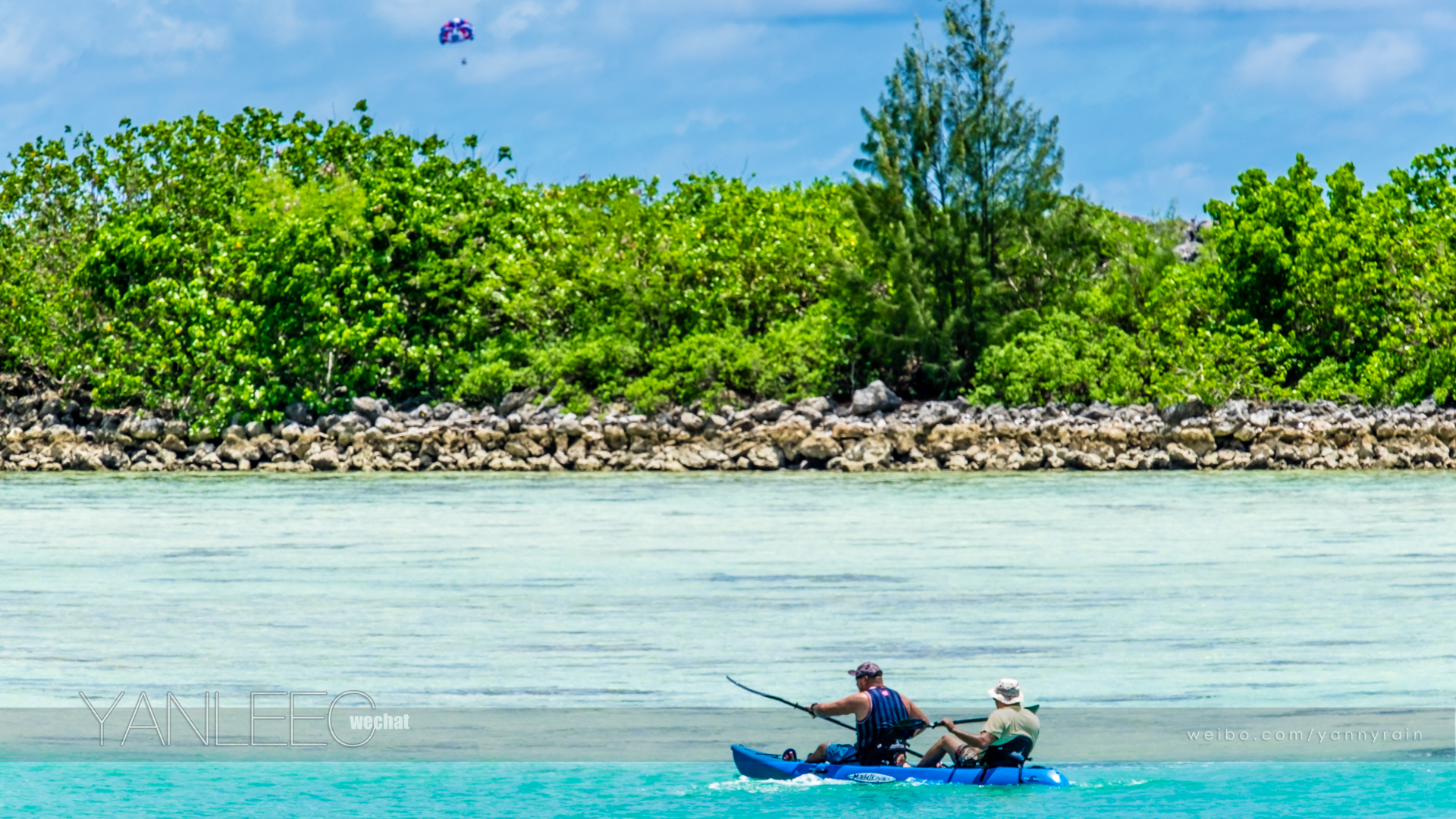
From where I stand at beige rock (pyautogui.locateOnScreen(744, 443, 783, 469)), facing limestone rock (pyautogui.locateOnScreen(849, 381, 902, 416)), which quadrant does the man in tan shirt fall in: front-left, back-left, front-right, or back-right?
back-right

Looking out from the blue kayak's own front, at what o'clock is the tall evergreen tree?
The tall evergreen tree is roughly at 3 o'clock from the blue kayak.

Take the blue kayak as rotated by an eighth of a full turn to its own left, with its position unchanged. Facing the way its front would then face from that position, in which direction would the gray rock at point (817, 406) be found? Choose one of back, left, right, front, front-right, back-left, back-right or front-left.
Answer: back-right

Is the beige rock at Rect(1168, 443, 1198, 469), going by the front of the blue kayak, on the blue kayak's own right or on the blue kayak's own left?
on the blue kayak's own right

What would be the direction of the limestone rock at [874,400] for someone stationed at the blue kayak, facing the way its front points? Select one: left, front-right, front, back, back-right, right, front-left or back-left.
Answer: right

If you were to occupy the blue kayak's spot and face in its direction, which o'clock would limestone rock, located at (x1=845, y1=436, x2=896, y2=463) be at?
The limestone rock is roughly at 3 o'clock from the blue kayak.

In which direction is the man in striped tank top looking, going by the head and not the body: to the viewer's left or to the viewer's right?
to the viewer's left

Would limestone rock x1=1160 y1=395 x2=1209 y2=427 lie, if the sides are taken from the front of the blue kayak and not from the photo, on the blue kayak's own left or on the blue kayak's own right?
on the blue kayak's own right

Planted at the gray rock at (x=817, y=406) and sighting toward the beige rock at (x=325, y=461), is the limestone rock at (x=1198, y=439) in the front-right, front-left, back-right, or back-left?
back-left

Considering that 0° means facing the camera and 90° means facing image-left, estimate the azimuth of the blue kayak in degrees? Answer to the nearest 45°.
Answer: approximately 90°

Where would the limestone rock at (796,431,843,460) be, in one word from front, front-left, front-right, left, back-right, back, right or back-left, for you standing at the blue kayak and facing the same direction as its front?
right

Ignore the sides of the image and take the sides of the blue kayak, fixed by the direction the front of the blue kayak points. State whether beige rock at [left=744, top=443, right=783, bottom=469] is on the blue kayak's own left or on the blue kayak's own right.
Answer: on the blue kayak's own right
